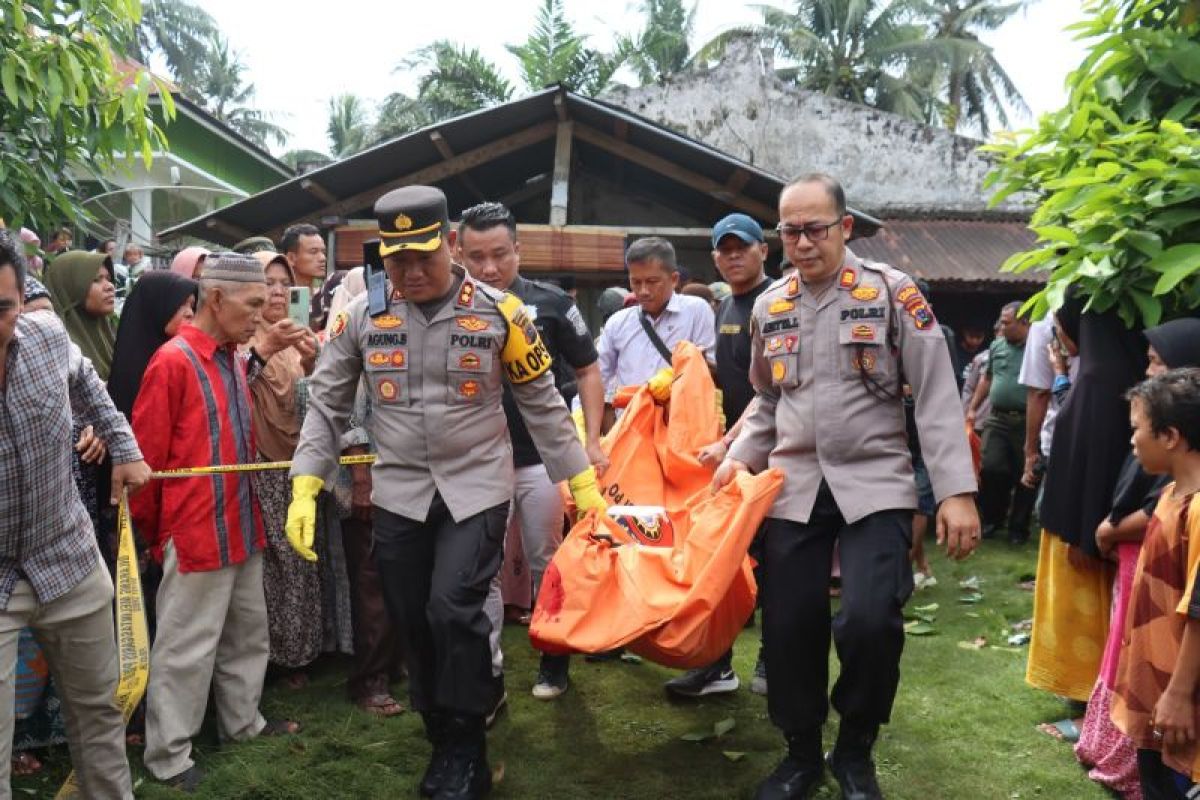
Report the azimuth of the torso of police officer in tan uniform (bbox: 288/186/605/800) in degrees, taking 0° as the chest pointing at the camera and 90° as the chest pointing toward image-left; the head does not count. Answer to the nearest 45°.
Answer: approximately 0°

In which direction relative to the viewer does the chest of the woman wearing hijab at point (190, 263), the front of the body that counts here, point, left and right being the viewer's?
facing to the right of the viewer

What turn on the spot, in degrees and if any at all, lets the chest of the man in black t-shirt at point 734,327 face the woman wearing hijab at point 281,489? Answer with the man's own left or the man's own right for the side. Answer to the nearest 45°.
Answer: approximately 45° to the man's own right

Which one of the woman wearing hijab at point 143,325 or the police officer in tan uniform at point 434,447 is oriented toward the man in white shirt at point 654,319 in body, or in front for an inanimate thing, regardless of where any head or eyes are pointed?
the woman wearing hijab

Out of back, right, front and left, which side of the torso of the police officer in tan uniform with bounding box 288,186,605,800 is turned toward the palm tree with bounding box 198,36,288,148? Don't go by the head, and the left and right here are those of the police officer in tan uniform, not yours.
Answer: back

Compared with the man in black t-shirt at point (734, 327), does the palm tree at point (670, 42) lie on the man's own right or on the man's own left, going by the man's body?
on the man's own right

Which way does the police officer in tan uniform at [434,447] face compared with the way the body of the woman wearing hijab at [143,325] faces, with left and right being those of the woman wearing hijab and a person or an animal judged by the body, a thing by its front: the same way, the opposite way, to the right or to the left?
to the right

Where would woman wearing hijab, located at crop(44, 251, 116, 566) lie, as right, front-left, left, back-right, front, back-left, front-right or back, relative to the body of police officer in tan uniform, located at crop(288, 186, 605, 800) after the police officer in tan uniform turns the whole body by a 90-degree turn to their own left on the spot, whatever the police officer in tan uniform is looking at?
back-left

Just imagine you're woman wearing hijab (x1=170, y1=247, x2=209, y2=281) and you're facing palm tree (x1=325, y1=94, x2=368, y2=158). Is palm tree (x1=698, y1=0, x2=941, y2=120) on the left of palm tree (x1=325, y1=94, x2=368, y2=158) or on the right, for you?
right
